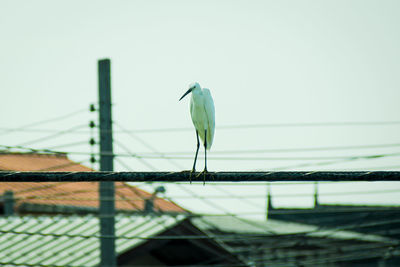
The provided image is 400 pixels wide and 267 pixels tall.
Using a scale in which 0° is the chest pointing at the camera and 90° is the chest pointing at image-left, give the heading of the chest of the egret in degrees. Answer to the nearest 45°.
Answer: approximately 45°

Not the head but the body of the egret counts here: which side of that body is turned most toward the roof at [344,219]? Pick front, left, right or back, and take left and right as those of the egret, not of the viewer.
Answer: back

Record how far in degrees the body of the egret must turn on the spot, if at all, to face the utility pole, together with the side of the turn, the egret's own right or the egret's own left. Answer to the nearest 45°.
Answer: approximately 90° to the egret's own right

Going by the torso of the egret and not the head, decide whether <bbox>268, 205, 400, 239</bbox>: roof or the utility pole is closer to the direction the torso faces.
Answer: the utility pole
